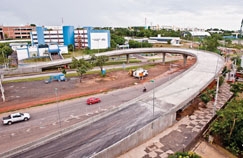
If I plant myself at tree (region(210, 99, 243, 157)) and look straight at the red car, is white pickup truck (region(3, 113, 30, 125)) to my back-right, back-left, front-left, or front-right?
front-left

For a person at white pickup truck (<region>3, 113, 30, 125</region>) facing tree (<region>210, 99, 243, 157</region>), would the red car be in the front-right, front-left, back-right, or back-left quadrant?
front-left

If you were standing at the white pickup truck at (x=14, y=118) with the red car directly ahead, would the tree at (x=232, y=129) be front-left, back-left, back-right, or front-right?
front-right

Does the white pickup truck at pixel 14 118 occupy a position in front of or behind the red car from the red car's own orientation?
in front

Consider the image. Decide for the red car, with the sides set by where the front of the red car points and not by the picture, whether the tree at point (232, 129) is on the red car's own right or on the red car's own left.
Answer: on the red car's own left
